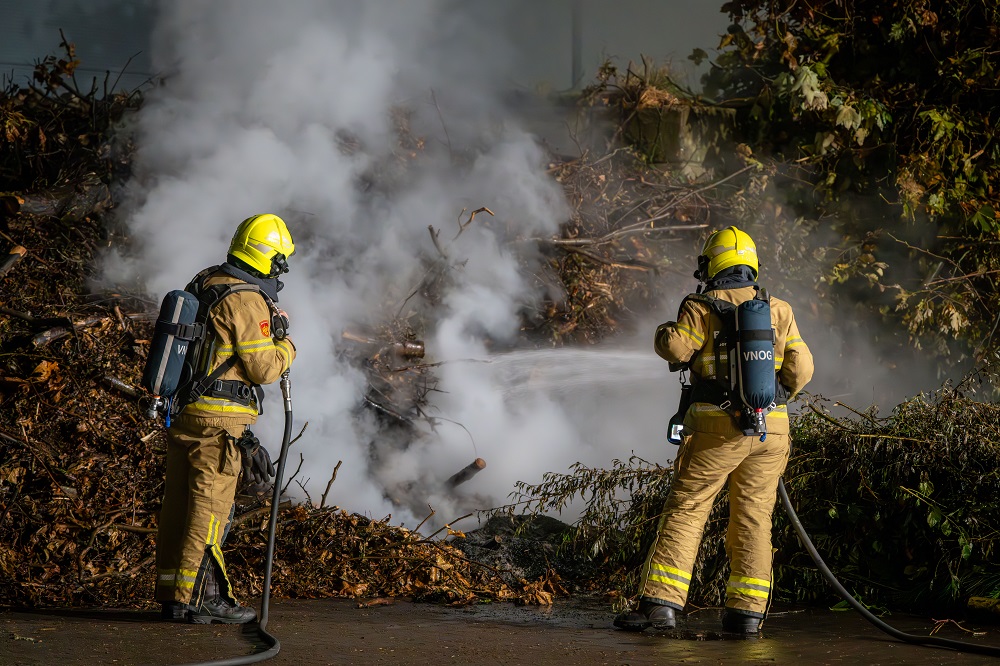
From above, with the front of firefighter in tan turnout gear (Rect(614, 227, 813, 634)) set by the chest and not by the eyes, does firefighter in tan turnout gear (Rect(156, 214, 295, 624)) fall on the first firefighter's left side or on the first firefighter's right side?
on the first firefighter's left side

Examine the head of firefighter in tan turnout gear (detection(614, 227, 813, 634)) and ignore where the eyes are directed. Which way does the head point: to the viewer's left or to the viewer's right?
to the viewer's left

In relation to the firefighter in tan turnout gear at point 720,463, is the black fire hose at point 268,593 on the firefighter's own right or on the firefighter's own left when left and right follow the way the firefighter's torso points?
on the firefighter's own left

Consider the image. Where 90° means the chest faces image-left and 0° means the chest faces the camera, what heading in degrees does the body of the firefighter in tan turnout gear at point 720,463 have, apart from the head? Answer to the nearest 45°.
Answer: approximately 135°
